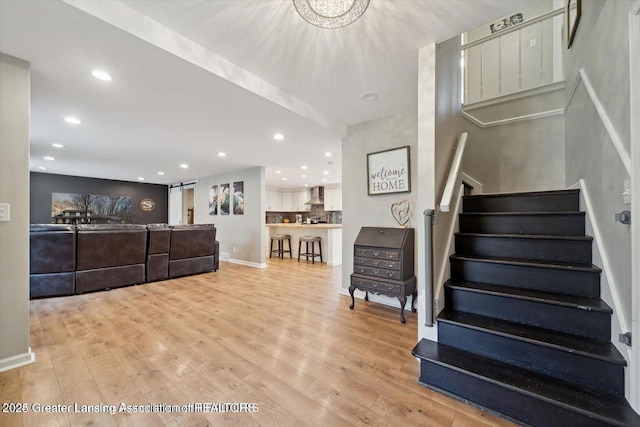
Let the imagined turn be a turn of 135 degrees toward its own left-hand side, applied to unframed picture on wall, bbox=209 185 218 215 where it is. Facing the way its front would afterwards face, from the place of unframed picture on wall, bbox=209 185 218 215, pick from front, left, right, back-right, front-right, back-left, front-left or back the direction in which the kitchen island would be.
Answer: front-right

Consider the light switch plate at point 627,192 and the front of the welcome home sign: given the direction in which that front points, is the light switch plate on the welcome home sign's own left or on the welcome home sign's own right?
on the welcome home sign's own left

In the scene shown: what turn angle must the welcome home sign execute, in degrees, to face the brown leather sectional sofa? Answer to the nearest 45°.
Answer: approximately 45° to its right

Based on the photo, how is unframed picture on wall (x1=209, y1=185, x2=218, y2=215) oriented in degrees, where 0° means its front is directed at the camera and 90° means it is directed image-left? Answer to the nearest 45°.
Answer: approximately 45°

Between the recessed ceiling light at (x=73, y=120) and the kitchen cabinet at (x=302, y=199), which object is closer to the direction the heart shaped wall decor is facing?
the recessed ceiling light

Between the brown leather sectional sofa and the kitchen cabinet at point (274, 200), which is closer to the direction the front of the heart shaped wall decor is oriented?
the brown leather sectional sofa
